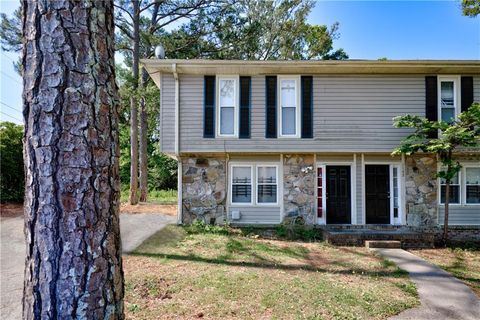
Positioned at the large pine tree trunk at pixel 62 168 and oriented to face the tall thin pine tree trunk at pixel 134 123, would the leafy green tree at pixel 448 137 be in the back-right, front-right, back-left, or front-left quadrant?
front-right

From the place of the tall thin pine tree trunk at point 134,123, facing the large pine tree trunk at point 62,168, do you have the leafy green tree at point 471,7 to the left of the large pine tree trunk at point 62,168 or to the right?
left

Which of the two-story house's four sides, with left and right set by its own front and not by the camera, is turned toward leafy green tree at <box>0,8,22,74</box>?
right

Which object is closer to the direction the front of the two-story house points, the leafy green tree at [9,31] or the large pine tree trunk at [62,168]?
the large pine tree trunk

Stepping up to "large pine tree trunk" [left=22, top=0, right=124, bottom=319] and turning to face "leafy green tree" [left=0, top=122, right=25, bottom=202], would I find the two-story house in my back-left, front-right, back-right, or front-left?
front-right

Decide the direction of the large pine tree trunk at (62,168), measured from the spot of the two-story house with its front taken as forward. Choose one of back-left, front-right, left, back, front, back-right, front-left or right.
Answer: front

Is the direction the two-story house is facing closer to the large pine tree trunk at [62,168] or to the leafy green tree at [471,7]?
the large pine tree trunk

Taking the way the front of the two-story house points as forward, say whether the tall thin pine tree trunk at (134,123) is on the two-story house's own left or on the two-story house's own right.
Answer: on the two-story house's own right

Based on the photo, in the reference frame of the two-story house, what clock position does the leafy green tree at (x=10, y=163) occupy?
The leafy green tree is roughly at 3 o'clock from the two-story house.

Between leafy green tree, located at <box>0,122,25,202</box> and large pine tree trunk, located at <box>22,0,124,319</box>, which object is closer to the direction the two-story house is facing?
the large pine tree trunk

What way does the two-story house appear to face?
toward the camera
